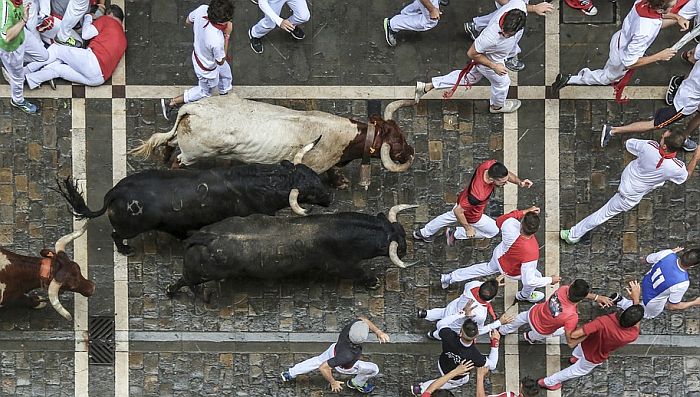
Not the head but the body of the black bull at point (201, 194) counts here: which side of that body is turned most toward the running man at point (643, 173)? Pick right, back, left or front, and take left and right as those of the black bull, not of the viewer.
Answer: front

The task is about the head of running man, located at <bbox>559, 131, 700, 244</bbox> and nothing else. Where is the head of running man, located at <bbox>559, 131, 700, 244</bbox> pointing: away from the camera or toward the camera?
away from the camera

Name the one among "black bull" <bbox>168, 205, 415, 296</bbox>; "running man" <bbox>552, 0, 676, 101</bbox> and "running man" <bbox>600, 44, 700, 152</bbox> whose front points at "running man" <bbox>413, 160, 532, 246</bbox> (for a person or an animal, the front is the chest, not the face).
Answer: the black bull

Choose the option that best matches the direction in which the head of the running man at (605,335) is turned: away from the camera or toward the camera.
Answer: away from the camera

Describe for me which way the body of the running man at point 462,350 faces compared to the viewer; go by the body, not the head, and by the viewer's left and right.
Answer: facing away from the viewer and to the right of the viewer

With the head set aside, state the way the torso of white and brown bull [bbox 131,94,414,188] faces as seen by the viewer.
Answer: to the viewer's right

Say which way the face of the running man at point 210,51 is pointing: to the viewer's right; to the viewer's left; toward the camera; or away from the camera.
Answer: away from the camera

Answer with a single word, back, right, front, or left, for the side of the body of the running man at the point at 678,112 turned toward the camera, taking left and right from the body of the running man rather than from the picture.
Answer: right

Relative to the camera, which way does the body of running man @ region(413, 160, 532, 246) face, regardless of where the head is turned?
to the viewer's right

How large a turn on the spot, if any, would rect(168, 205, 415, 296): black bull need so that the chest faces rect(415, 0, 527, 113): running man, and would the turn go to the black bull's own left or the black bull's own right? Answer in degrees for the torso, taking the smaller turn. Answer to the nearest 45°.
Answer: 0° — it already faces them

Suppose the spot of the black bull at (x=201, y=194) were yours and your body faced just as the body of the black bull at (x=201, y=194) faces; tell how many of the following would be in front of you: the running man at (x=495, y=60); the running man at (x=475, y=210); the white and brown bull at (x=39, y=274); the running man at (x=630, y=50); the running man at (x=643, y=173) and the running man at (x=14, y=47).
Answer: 4

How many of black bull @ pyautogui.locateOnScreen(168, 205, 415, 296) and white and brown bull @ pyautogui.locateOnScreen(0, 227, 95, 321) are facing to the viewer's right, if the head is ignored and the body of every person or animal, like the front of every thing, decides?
2

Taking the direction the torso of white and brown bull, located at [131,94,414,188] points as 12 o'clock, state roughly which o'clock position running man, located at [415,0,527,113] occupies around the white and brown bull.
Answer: The running man is roughly at 12 o'clock from the white and brown bull.

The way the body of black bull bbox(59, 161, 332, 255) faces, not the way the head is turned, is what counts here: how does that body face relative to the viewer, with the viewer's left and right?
facing to the right of the viewer

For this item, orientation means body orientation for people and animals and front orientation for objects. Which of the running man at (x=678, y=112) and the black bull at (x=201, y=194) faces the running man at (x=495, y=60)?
the black bull

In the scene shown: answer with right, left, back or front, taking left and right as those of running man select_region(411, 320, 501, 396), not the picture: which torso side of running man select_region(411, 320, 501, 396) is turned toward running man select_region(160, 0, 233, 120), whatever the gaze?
left
